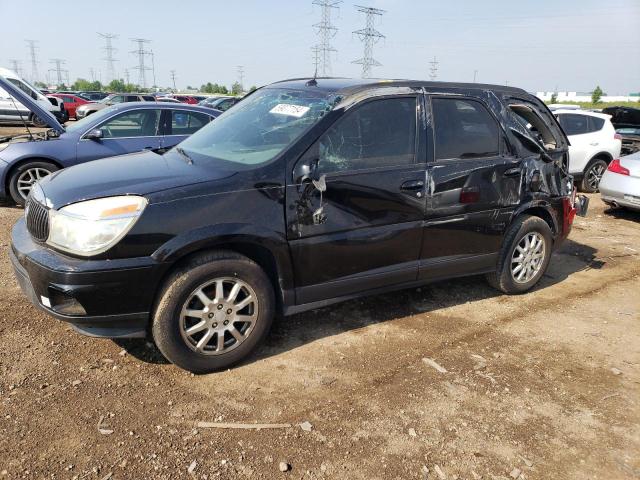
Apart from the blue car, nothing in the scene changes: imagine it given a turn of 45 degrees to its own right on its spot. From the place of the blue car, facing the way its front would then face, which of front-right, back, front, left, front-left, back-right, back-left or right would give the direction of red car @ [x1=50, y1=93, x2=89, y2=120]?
front-right

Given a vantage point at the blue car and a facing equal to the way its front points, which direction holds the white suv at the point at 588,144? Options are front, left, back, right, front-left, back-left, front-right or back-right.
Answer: back

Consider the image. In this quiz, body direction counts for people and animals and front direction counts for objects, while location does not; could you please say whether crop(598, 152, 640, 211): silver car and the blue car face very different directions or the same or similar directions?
very different directions

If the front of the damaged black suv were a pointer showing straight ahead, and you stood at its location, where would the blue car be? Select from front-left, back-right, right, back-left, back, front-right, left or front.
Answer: right

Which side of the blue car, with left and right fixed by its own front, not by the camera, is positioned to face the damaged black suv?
left

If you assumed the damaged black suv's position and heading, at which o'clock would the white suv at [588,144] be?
The white suv is roughly at 6 o'clock from the damaged black suv.

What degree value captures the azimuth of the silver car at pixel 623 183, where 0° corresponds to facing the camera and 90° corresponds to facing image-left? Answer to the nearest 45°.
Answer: approximately 225°

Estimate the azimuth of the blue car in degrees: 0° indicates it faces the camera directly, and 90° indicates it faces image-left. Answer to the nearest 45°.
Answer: approximately 90°

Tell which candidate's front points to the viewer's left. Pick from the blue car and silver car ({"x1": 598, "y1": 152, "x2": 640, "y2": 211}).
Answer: the blue car

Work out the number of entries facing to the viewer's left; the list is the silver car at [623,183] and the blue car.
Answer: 1
